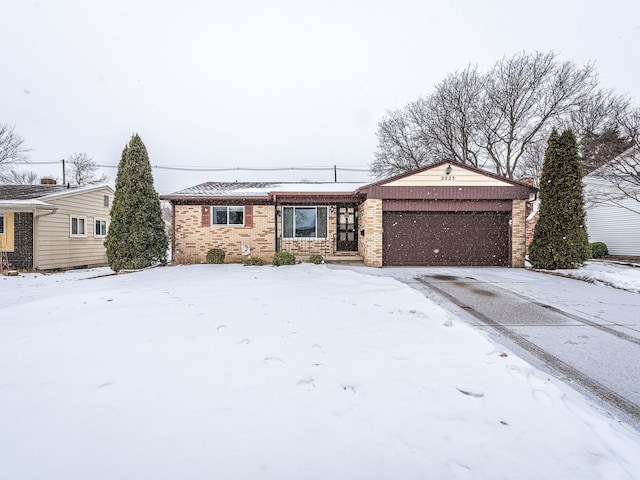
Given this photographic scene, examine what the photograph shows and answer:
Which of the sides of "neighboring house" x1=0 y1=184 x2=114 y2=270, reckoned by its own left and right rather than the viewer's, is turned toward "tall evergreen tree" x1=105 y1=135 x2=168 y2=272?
left

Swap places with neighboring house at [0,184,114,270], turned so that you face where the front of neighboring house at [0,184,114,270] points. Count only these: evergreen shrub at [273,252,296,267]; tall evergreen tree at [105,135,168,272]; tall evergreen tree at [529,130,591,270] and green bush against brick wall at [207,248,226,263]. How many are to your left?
4

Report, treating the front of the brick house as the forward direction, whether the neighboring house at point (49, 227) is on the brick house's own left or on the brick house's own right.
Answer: on the brick house's own right

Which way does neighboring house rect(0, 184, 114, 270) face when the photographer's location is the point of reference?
facing the viewer and to the left of the viewer

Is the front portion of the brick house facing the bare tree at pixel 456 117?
no

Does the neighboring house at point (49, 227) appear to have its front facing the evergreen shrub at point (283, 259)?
no

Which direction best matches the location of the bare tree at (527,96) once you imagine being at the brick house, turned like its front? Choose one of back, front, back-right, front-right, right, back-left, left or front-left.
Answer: back-left

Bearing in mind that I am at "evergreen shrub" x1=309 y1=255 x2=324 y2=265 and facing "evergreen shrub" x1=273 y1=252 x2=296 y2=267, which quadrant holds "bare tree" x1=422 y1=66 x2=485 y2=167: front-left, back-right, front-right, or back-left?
back-right

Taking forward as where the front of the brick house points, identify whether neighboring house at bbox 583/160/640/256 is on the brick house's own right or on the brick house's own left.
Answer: on the brick house's own left

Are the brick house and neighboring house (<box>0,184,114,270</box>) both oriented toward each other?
no

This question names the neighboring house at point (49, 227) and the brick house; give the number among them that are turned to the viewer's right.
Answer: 0

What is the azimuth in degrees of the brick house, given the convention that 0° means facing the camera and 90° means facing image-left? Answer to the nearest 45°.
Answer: approximately 0°

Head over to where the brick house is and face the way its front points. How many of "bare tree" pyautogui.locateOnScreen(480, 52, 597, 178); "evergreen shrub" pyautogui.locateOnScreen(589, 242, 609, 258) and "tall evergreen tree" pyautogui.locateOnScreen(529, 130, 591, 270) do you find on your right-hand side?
0

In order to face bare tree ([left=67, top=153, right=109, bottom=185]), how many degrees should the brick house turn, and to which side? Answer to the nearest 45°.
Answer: approximately 135° to its right

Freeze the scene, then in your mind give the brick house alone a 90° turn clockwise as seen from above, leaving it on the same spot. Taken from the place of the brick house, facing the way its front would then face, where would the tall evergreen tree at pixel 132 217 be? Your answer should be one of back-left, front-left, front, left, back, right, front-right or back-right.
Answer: front

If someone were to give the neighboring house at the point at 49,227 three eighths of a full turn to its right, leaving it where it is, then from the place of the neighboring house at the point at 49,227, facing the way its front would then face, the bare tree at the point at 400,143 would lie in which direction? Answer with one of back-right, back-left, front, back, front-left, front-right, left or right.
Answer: right

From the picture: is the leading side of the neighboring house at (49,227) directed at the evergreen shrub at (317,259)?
no

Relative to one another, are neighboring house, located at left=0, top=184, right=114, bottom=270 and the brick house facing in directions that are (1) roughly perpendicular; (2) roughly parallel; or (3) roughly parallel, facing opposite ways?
roughly parallel

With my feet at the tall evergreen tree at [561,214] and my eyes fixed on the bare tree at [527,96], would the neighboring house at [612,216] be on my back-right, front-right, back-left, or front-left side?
front-right
